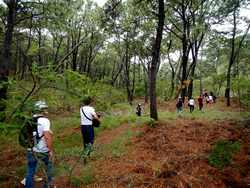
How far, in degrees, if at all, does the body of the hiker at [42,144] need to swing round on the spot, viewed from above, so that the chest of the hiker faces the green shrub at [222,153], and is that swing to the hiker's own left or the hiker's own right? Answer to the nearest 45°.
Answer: approximately 45° to the hiker's own right

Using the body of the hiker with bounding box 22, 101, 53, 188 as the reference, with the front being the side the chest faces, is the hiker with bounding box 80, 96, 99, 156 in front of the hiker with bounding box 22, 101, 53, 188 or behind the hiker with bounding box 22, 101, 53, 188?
in front

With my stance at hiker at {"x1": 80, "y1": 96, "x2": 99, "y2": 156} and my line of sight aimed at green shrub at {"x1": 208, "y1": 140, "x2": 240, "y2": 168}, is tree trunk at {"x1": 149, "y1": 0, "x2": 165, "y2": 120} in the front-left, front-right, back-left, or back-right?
front-left

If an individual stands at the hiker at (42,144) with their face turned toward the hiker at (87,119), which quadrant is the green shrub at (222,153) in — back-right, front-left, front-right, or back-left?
front-right

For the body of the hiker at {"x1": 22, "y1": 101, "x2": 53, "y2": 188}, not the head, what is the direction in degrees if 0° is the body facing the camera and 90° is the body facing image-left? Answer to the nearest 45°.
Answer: approximately 225°

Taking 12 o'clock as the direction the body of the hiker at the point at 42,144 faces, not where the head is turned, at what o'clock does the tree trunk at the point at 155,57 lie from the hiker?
The tree trunk is roughly at 12 o'clock from the hiker.
